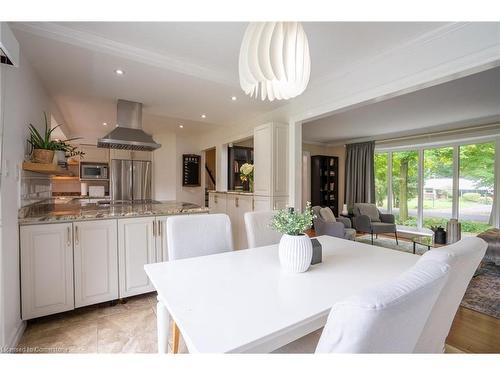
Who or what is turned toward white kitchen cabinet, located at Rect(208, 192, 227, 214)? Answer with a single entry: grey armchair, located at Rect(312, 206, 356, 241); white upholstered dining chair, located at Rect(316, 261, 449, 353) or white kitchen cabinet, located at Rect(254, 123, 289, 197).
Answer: the white upholstered dining chair

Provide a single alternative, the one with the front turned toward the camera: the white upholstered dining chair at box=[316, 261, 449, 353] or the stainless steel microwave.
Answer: the stainless steel microwave

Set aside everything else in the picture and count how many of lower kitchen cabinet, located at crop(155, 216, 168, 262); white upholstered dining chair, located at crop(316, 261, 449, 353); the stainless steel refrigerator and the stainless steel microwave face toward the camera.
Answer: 3

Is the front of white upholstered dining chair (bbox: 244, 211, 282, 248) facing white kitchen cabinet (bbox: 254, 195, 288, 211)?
no

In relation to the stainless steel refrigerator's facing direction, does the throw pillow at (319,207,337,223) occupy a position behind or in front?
in front

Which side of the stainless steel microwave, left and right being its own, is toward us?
front

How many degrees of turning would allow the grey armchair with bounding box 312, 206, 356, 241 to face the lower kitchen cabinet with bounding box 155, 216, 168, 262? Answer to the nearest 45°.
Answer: approximately 90° to its right

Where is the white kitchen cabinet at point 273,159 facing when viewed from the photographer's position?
facing the viewer and to the left of the viewer

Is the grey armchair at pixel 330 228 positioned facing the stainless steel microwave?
no

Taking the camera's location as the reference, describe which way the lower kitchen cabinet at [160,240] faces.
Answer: facing the viewer

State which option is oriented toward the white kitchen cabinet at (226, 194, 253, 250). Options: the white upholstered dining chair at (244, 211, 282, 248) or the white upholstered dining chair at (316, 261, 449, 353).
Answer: the white upholstered dining chair at (316, 261, 449, 353)

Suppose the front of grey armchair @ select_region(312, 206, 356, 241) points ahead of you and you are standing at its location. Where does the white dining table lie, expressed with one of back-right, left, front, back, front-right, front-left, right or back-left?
front-right

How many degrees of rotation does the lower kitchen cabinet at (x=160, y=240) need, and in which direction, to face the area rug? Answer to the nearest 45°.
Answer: approximately 90° to its left

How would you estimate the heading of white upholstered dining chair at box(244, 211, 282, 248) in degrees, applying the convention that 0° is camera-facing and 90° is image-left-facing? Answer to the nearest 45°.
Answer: approximately 315°

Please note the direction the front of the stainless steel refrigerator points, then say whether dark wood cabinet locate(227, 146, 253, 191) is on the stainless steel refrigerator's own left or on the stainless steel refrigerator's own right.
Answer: on the stainless steel refrigerator's own left

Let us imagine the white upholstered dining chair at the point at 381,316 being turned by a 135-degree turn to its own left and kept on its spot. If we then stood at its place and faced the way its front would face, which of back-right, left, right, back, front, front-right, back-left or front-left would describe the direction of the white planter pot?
back-right

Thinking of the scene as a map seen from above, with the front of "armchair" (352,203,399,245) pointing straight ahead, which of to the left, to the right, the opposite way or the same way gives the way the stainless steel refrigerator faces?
the same way
